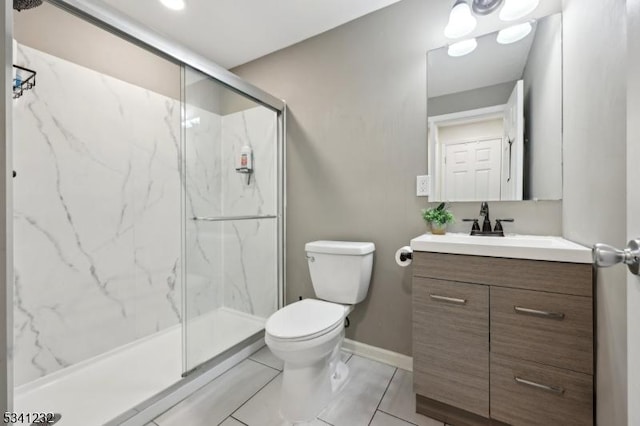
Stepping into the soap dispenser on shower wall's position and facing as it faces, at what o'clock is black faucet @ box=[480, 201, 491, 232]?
The black faucet is roughly at 9 o'clock from the soap dispenser on shower wall.

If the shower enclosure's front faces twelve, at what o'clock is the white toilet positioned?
The white toilet is roughly at 12 o'clock from the shower enclosure.

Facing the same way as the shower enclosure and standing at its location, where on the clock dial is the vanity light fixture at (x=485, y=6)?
The vanity light fixture is roughly at 12 o'clock from the shower enclosure.

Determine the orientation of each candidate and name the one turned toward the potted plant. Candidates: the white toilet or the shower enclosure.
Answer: the shower enclosure

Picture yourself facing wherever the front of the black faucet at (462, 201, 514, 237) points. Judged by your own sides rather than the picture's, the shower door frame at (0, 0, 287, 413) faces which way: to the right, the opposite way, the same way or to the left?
to the left

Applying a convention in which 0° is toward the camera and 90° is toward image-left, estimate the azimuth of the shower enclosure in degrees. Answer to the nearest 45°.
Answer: approximately 315°
